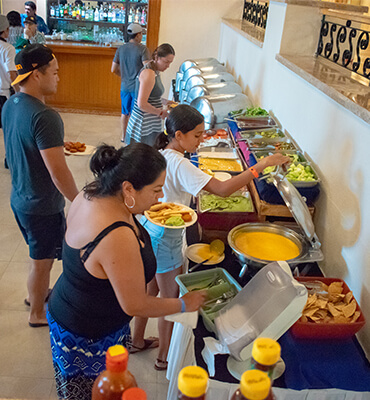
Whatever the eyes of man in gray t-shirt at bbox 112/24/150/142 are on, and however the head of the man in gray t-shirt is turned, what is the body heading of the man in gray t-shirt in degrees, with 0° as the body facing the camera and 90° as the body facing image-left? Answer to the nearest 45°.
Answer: approximately 225°

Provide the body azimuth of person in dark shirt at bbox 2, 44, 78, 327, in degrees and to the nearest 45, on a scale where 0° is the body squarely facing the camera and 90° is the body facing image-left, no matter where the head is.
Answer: approximately 225°

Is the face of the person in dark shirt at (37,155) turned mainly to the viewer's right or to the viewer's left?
to the viewer's right

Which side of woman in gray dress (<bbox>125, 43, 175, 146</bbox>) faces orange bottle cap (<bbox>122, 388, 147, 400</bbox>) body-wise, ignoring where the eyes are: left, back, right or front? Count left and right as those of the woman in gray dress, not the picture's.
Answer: right

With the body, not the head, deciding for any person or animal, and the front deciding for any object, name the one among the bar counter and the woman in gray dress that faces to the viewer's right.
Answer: the woman in gray dress

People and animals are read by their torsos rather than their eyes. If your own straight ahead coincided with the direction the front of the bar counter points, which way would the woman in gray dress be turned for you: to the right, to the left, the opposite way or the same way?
to the left

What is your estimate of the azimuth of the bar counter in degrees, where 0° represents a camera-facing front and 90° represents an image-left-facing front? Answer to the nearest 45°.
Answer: approximately 0°

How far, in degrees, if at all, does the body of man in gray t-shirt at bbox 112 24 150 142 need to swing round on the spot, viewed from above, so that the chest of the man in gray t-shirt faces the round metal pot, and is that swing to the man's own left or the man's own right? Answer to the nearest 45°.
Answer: approximately 135° to the man's own right

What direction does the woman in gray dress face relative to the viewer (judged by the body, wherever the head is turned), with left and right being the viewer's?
facing to the right of the viewer
